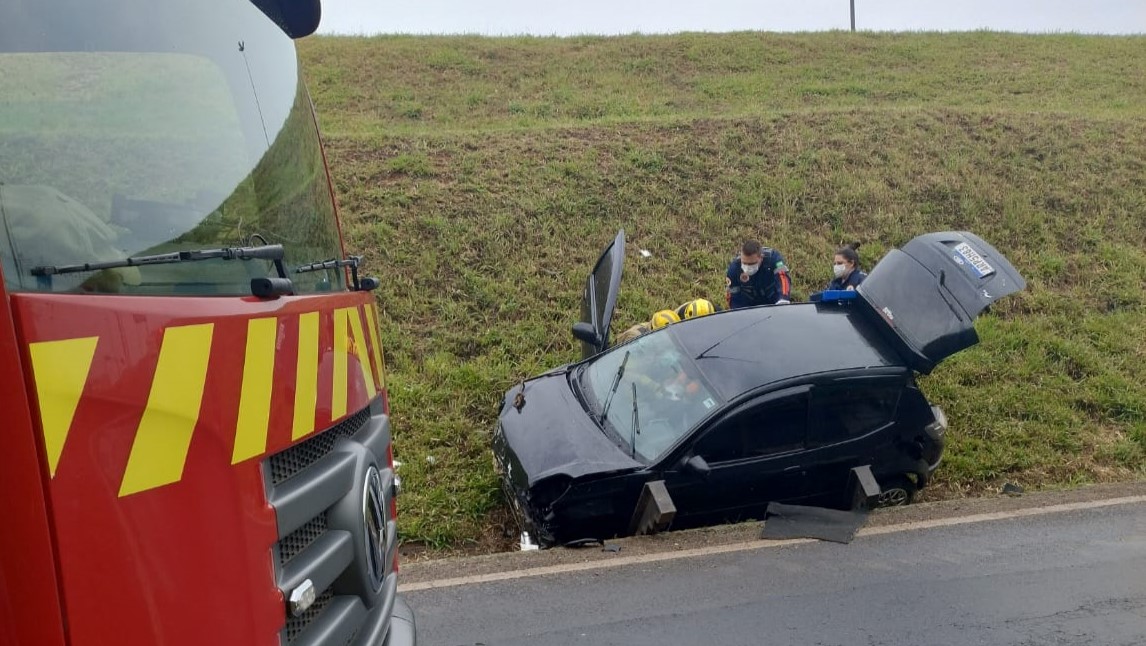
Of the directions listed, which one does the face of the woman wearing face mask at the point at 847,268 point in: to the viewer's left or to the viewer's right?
to the viewer's left

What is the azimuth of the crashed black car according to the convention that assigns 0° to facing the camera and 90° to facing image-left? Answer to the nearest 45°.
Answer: approximately 45°

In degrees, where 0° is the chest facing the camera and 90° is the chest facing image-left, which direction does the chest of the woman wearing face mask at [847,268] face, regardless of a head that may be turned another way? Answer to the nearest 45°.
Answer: approximately 45°

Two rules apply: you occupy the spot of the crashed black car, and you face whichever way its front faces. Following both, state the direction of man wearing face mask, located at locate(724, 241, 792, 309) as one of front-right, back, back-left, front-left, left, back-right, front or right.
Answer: back-right

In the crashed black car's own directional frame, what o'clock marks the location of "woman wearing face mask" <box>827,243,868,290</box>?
The woman wearing face mask is roughly at 5 o'clock from the crashed black car.

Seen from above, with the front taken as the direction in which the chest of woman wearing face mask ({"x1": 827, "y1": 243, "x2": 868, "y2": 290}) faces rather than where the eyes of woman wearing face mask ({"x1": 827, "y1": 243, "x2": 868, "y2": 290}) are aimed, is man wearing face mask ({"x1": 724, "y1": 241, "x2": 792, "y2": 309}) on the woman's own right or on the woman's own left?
on the woman's own right
